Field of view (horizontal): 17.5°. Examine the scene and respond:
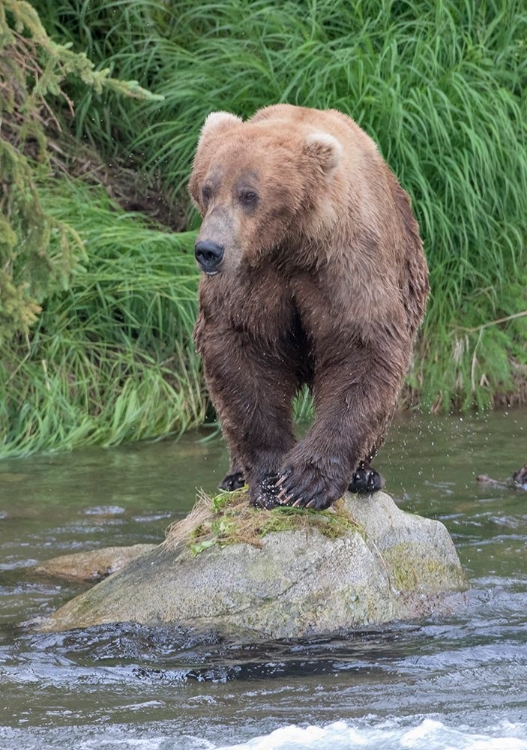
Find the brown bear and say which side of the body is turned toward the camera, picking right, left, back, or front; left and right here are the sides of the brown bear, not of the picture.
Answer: front
